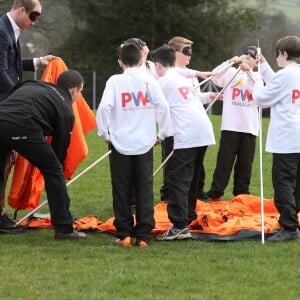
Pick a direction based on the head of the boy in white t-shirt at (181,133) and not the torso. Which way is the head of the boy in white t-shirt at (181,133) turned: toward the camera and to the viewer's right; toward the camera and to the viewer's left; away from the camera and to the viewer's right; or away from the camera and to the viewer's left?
away from the camera and to the viewer's left

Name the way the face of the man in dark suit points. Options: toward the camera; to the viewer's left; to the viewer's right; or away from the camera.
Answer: to the viewer's right

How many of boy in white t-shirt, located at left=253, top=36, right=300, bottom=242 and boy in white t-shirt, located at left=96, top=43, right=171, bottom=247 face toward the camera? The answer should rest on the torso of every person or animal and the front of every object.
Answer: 0

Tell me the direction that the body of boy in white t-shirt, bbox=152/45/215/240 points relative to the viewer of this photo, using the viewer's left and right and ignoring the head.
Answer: facing away from the viewer and to the left of the viewer

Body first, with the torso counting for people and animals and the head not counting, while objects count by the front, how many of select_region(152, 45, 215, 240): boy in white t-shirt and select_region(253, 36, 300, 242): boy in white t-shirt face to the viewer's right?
0

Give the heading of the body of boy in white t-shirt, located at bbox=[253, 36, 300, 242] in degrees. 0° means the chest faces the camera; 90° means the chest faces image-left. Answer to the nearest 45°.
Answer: approximately 135°

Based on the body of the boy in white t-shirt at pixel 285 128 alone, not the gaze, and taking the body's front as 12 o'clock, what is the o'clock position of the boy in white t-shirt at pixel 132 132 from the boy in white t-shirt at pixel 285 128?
the boy in white t-shirt at pixel 132 132 is roughly at 10 o'clock from the boy in white t-shirt at pixel 285 128.

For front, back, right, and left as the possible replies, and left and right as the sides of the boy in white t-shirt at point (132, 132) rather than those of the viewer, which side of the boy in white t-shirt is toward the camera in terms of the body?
back

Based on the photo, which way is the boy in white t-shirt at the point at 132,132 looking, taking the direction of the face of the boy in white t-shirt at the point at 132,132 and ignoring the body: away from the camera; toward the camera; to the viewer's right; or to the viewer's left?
away from the camera
